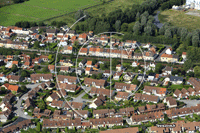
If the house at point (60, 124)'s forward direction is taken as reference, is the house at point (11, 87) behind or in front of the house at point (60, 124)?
behind

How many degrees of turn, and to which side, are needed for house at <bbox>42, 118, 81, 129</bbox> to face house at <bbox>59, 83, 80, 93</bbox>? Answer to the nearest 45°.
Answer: approximately 180°

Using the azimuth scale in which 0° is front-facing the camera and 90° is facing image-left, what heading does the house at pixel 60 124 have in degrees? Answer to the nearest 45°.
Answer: approximately 0°

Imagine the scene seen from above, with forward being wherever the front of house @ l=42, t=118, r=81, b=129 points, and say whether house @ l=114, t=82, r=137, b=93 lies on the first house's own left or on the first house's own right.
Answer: on the first house's own left

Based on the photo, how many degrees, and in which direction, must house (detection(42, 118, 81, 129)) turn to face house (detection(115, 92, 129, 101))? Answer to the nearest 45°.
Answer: approximately 135° to its left

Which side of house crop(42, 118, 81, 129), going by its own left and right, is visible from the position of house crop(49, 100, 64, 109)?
back

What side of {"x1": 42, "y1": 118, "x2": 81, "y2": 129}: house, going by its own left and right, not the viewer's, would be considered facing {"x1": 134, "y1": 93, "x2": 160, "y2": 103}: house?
left

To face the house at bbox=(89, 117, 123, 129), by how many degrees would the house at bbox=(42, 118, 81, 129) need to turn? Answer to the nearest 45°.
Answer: approximately 90° to its left

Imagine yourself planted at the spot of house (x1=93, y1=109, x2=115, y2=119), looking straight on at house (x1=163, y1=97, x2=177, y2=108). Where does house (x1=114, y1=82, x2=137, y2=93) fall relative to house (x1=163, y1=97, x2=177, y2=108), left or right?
left

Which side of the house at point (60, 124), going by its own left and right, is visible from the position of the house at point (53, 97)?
back

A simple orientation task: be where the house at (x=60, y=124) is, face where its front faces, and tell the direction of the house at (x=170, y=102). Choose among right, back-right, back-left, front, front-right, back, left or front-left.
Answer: left
